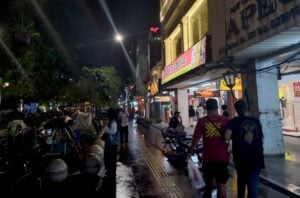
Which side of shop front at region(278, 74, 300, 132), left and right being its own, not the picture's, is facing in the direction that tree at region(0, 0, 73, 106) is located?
front

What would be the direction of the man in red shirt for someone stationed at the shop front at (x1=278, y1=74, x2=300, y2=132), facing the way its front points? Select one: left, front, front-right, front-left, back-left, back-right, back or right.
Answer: front-left

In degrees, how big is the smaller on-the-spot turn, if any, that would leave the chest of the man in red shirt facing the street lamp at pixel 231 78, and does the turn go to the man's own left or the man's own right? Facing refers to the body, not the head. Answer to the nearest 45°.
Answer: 0° — they already face it

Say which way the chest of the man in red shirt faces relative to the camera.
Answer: away from the camera

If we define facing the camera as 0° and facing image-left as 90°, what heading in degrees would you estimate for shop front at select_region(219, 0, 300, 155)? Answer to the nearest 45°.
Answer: approximately 45°

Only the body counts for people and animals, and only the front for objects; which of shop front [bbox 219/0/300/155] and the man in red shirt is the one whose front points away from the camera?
the man in red shirt
